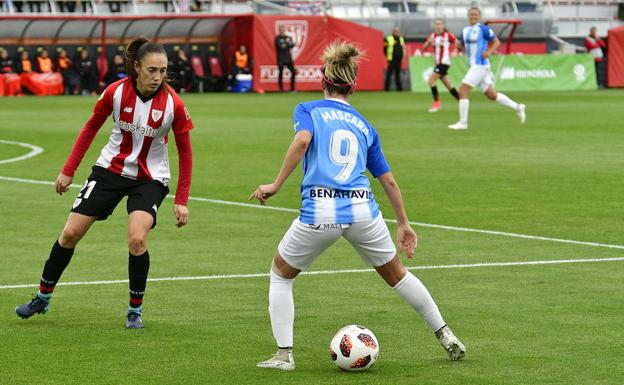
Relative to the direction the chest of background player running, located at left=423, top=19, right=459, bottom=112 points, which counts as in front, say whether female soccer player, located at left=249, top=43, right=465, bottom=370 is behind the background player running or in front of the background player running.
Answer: in front

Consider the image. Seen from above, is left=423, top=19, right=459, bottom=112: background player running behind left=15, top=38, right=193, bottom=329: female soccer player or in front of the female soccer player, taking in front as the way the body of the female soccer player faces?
behind

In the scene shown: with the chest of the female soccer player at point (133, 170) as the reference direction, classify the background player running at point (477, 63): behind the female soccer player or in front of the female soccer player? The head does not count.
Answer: behind

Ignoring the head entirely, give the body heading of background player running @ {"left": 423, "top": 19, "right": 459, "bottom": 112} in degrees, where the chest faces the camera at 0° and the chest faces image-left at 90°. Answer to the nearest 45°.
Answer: approximately 45°

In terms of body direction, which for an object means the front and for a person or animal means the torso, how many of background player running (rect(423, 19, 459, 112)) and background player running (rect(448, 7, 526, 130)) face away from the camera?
0

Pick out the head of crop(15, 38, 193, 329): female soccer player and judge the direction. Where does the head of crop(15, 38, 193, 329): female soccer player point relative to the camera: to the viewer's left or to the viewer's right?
to the viewer's right

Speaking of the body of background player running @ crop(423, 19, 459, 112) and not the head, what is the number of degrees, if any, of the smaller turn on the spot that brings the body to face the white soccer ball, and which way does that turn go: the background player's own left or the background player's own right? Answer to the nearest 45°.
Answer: approximately 45° to the background player's own left

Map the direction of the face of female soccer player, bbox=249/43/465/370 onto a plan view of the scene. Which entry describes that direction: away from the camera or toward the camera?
away from the camera

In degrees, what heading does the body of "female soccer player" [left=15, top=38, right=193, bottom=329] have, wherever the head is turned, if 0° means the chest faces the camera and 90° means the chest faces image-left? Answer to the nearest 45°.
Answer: approximately 0°
